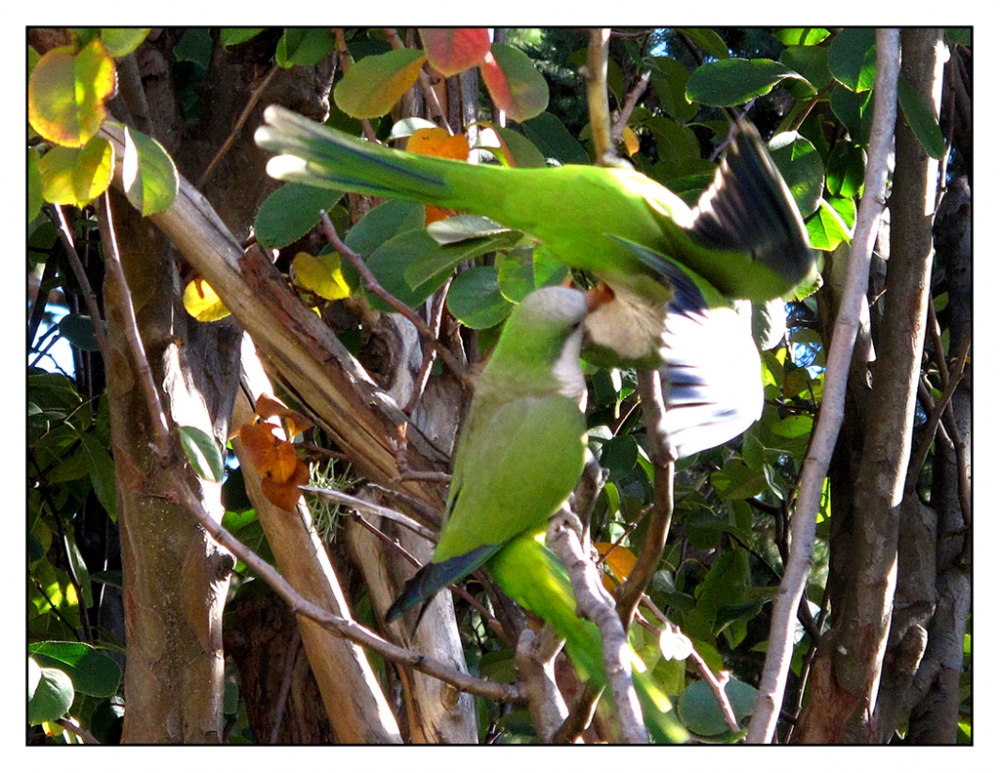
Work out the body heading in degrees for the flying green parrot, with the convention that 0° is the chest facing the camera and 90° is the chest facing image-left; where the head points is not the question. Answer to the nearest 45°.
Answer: approximately 270°

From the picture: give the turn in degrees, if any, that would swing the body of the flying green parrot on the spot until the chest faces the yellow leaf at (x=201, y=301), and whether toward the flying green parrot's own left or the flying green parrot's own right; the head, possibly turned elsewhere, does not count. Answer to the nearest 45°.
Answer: approximately 135° to the flying green parrot's own left
